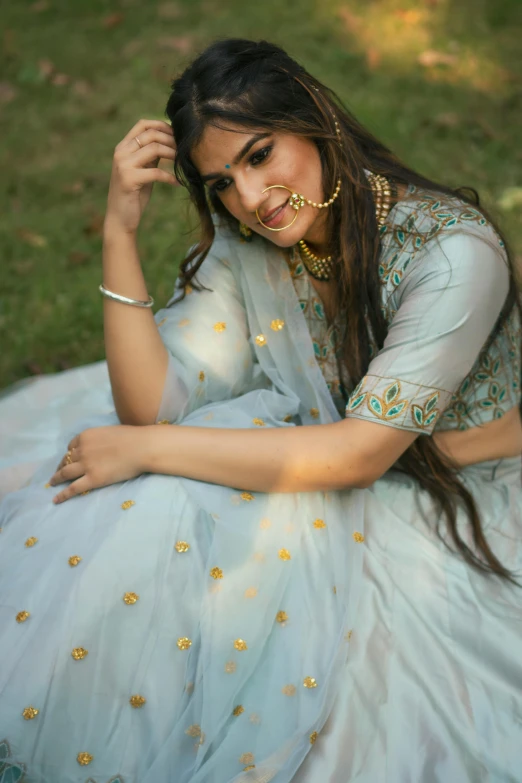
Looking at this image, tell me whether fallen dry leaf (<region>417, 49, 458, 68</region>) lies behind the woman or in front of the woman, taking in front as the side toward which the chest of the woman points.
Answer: behind

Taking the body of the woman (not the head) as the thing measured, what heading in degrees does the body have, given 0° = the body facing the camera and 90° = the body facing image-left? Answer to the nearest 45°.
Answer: approximately 45°

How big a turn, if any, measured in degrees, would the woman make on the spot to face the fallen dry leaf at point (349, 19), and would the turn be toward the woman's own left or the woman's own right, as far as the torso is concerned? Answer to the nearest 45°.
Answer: approximately 135° to the woman's own right

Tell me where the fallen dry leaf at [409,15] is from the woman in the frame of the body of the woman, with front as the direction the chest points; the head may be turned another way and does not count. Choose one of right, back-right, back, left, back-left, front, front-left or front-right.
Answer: back-right

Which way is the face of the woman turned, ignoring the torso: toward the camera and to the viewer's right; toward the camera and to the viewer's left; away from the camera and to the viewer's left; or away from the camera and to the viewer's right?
toward the camera and to the viewer's left

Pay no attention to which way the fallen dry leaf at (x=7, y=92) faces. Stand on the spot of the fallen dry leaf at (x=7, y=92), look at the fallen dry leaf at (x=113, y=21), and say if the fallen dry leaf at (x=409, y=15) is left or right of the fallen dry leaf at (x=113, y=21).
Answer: right

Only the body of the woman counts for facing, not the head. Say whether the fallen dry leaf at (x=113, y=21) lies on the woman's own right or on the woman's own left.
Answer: on the woman's own right

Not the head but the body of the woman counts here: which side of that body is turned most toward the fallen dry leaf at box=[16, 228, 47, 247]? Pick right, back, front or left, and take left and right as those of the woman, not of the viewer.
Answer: right
